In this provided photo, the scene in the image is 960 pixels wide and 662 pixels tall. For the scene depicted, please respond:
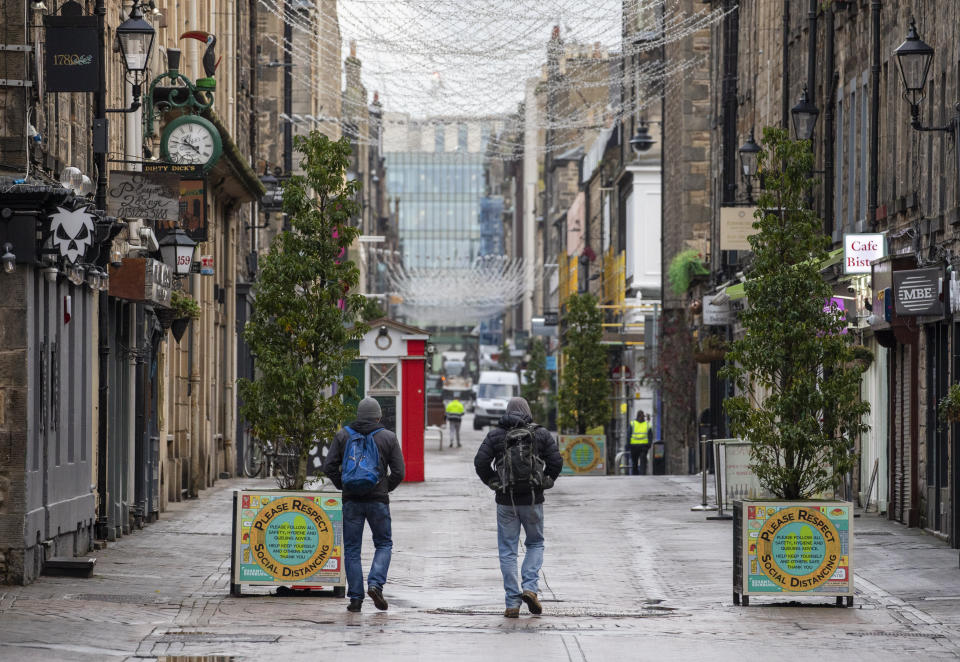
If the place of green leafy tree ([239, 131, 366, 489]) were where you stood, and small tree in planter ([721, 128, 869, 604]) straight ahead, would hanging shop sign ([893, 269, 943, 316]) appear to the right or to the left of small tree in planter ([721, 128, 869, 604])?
left

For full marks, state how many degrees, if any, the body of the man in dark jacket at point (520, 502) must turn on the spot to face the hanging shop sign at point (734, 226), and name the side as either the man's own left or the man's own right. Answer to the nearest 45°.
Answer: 0° — they already face it

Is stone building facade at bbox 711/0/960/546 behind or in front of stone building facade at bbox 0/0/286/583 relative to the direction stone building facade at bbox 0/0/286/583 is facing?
in front

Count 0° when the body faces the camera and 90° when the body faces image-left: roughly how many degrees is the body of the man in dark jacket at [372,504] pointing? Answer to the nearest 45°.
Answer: approximately 180°

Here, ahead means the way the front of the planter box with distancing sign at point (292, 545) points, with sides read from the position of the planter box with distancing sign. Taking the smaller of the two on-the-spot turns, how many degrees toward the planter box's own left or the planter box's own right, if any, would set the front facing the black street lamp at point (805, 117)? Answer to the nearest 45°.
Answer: approximately 135° to the planter box's own left

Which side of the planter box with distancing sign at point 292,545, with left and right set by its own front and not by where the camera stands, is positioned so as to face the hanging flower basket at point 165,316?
back

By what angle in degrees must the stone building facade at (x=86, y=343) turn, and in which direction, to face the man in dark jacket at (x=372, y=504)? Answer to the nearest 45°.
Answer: approximately 45° to its right

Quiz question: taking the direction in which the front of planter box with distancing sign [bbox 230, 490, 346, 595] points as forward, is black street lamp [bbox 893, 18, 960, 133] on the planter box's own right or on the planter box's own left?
on the planter box's own left

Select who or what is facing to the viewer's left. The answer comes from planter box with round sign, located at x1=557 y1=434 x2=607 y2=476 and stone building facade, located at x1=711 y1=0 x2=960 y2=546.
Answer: the stone building facade

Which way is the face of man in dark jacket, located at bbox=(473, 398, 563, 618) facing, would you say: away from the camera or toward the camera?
away from the camera

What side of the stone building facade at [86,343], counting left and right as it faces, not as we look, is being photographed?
right

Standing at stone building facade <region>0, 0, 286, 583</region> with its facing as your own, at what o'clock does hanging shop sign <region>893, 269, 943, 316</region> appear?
The hanging shop sign is roughly at 12 o'clock from the stone building facade.
